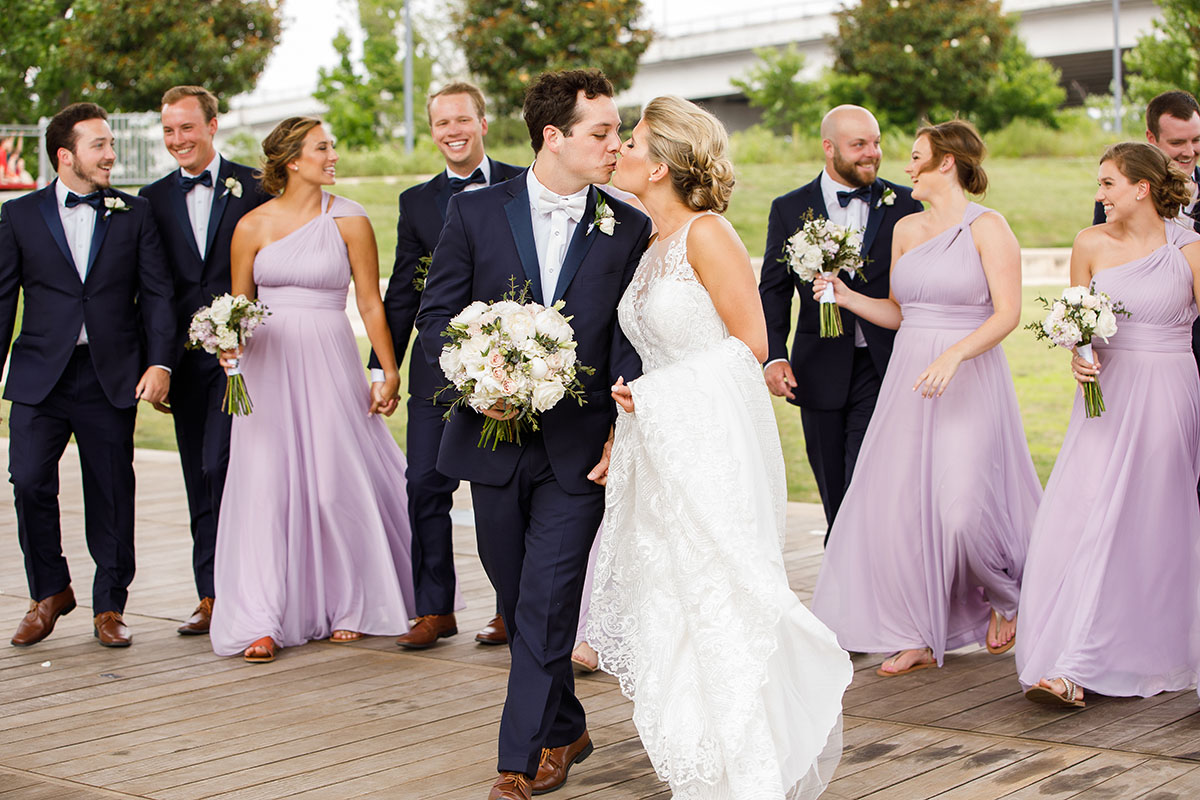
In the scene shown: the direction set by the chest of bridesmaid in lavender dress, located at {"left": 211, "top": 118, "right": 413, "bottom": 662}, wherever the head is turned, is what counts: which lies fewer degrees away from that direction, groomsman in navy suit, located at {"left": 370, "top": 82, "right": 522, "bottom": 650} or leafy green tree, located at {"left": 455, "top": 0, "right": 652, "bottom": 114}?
the groomsman in navy suit

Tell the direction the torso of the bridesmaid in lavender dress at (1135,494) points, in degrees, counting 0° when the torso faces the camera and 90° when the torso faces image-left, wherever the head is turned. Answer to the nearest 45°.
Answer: approximately 45°

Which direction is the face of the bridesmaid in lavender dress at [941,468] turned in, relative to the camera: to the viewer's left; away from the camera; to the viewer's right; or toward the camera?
to the viewer's left

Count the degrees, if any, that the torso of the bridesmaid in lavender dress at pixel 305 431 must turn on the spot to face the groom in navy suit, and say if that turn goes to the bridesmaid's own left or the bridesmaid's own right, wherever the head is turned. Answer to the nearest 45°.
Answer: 0° — they already face them

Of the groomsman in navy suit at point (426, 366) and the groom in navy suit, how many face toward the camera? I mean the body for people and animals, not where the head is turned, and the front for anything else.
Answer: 2

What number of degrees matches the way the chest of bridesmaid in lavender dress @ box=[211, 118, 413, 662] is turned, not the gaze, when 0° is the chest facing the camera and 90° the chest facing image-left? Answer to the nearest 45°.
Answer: approximately 0°

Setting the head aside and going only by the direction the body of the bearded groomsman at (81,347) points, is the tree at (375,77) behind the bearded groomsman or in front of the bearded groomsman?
behind

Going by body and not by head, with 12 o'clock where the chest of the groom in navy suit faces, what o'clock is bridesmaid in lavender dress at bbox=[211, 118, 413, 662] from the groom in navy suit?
The bridesmaid in lavender dress is roughly at 5 o'clock from the groom in navy suit.

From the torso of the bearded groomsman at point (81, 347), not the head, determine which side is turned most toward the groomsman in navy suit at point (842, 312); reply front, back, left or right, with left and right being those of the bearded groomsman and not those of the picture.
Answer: left

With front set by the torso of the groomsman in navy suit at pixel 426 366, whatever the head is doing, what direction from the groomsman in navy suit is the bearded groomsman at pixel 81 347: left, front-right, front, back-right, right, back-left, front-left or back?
right

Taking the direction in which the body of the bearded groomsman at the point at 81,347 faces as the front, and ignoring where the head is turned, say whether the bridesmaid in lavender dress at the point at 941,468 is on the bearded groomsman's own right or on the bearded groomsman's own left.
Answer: on the bearded groomsman's own left

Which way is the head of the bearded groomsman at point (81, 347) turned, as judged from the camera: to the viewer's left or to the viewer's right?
to the viewer's right

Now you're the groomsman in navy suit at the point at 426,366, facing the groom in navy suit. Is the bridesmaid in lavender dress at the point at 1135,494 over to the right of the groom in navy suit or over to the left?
left
